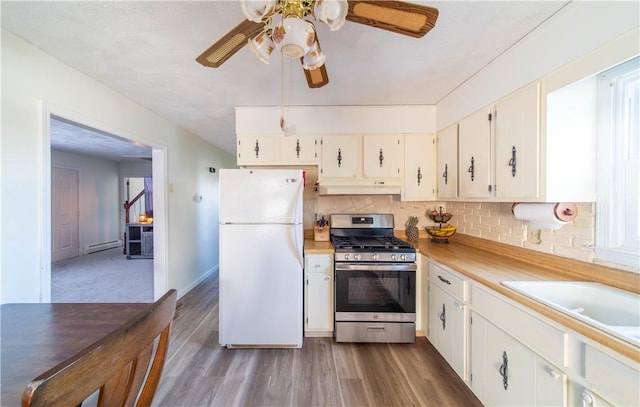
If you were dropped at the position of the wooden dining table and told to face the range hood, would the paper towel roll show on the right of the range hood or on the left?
right

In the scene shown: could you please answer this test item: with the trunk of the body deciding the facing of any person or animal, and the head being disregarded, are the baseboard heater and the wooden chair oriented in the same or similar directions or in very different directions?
very different directions

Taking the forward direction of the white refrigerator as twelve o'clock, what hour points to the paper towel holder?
The paper towel holder is roughly at 10 o'clock from the white refrigerator.

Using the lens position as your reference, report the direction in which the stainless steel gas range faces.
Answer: facing the viewer

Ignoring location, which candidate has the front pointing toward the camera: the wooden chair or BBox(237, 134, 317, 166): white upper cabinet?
the white upper cabinet

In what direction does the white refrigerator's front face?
toward the camera

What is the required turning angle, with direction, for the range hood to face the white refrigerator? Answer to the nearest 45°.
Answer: approximately 45° to its right

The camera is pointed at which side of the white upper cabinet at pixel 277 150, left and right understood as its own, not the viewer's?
front

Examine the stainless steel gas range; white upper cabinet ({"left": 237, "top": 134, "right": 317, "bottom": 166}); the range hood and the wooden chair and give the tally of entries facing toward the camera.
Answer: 3

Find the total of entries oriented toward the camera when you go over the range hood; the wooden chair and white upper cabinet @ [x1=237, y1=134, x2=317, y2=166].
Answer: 2

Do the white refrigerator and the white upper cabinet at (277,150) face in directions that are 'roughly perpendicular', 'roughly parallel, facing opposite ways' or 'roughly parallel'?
roughly parallel
